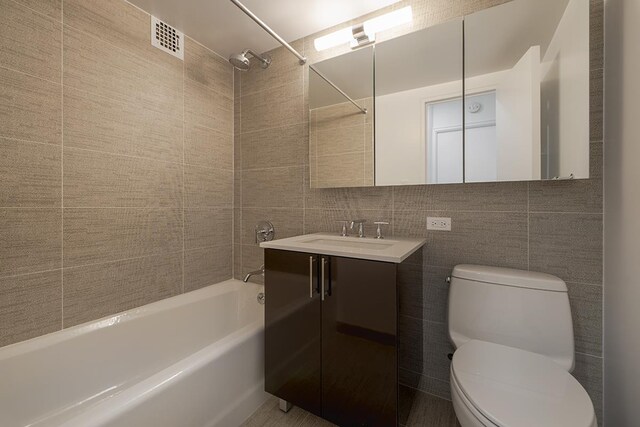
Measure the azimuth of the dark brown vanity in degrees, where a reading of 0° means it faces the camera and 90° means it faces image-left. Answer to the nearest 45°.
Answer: approximately 45°

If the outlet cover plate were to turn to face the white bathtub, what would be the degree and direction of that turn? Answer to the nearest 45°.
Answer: approximately 45° to its right

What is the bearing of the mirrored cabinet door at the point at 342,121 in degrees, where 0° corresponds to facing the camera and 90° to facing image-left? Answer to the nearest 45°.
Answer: approximately 45°

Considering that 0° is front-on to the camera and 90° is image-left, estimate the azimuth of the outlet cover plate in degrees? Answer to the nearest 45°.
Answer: approximately 0°

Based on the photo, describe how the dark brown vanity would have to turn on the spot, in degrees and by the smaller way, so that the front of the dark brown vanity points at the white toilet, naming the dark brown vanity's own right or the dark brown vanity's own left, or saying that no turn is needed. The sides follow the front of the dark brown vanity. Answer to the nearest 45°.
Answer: approximately 135° to the dark brown vanity's own left
